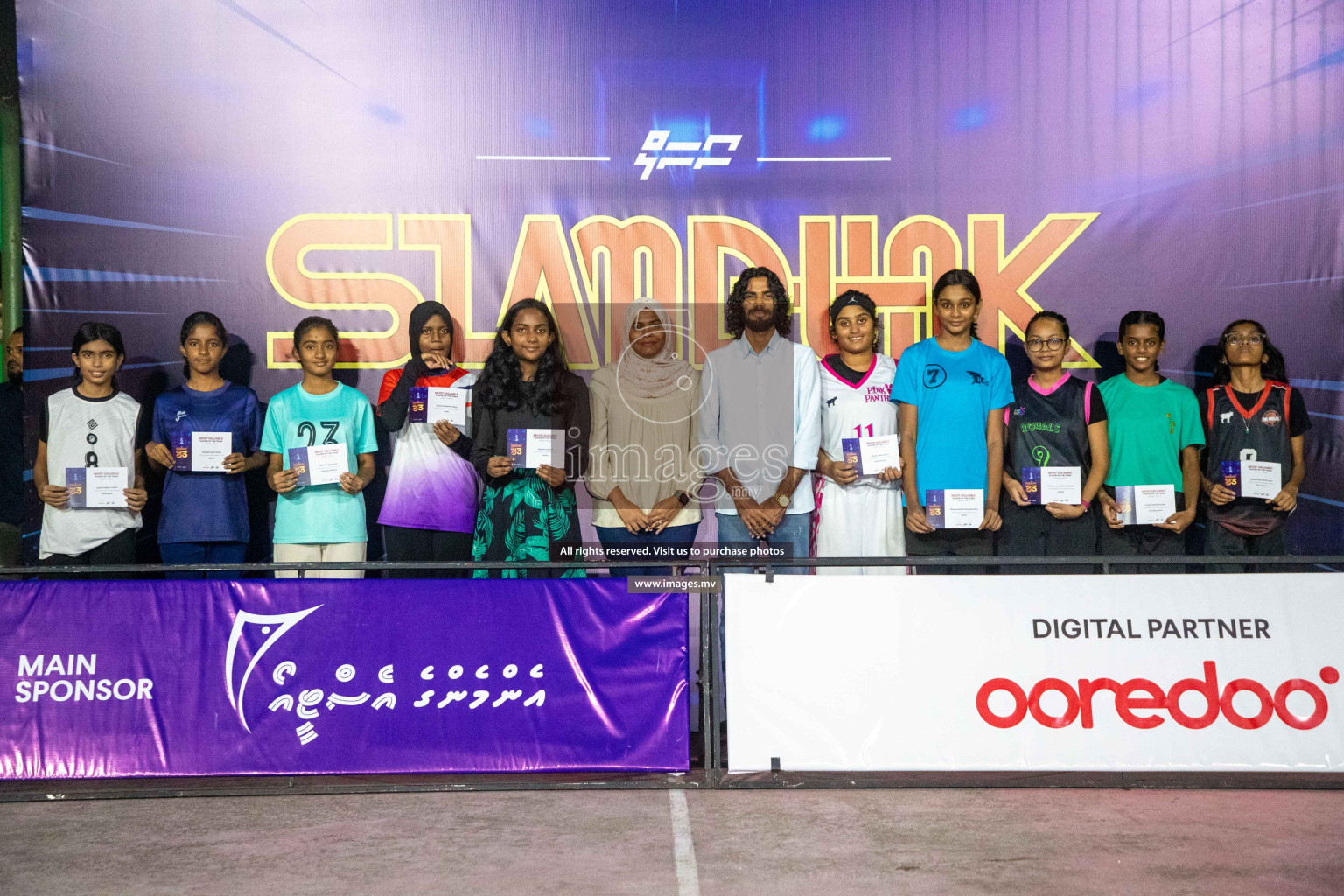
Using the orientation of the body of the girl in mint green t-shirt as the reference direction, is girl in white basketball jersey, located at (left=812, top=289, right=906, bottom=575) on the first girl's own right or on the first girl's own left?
on the first girl's own left

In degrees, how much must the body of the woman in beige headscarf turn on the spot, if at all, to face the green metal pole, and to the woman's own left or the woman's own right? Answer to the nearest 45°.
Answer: approximately 90° to the woman's own right

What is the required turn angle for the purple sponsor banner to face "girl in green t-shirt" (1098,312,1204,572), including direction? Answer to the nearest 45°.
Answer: approximately 90° to its left

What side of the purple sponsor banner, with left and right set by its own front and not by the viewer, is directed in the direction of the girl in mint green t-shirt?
back

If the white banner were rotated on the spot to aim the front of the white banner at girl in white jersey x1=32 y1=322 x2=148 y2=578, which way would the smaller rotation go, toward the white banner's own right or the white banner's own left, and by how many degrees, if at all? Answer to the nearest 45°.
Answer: approximately 90° to the white banner's own right

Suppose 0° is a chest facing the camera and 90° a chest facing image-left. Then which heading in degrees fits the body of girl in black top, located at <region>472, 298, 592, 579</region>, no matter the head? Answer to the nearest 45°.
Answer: approximately 0°

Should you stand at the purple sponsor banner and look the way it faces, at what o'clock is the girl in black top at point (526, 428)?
The girl in black top is roughly at 8 o'clock from the purple sponsor banner.
